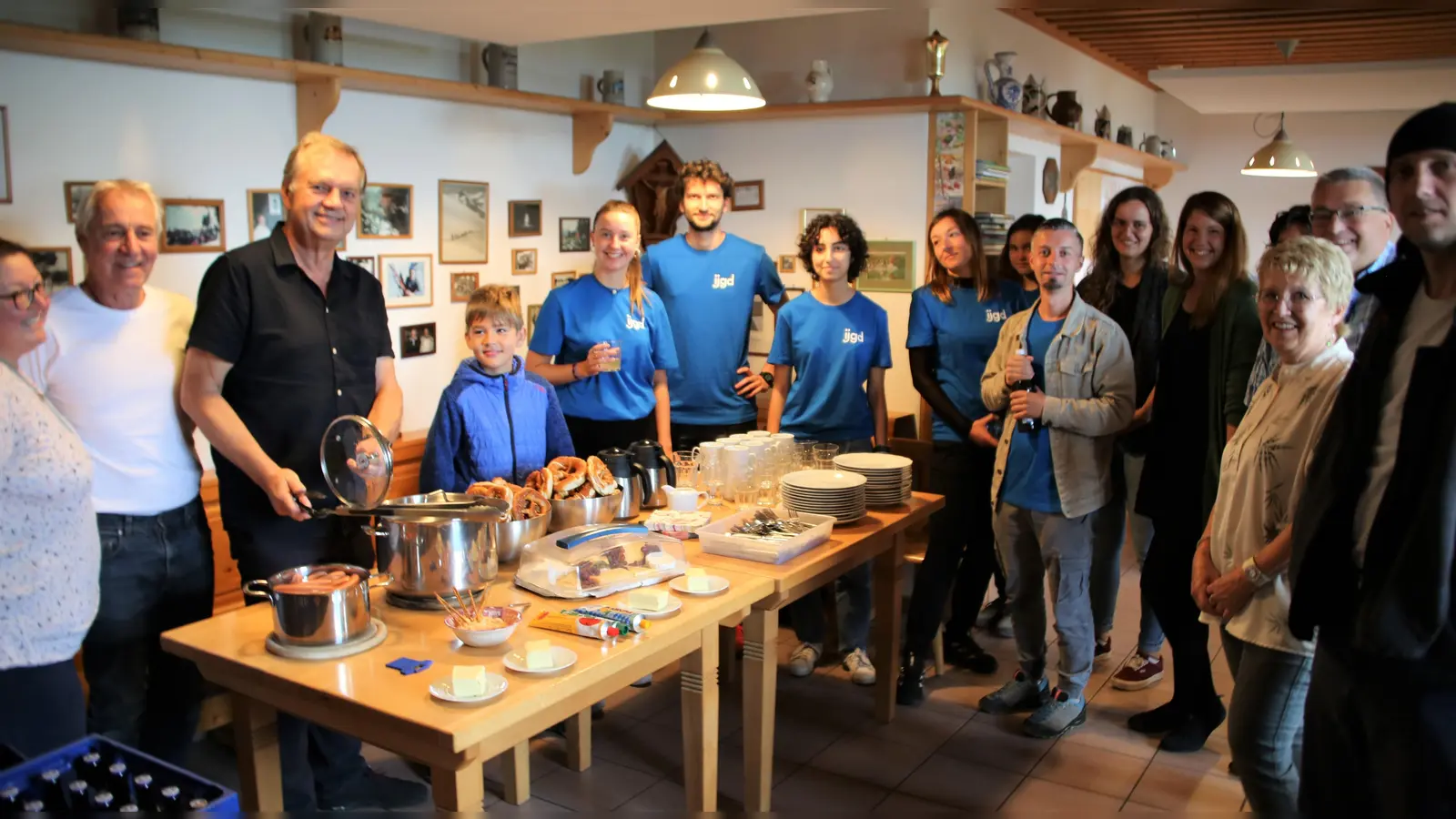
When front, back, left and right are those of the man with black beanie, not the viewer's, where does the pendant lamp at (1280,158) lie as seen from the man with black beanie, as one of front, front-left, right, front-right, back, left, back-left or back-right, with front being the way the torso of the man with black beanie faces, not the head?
back-right

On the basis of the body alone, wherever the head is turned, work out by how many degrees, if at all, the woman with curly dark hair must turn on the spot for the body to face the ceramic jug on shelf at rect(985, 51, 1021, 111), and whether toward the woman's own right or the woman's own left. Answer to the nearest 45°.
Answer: approximately 135° to the woman's own left

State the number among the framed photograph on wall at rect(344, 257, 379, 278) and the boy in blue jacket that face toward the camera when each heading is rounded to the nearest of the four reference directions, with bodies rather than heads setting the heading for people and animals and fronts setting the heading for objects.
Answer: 2

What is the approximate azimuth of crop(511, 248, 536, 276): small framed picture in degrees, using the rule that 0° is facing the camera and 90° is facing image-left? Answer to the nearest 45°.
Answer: approximately 315°

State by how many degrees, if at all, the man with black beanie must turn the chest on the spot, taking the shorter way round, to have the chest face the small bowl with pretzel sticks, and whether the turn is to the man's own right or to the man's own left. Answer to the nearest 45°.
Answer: approximately 45° to the man's own right

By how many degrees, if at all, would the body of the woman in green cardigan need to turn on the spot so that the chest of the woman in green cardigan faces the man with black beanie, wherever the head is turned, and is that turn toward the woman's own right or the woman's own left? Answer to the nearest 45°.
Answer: approximately 45° to the woman's own left

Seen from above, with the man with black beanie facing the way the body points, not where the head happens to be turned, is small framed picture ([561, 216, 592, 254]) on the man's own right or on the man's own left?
on the man's own right
